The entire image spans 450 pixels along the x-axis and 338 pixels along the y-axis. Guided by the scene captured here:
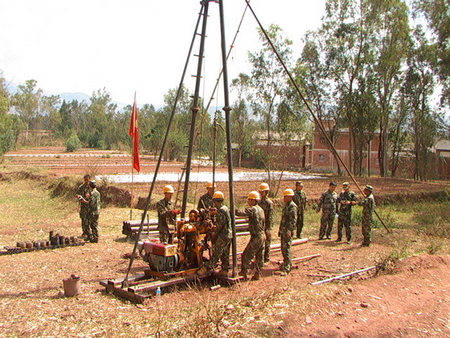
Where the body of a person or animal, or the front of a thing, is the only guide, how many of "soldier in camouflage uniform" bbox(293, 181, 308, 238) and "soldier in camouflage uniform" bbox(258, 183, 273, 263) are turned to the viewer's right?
0

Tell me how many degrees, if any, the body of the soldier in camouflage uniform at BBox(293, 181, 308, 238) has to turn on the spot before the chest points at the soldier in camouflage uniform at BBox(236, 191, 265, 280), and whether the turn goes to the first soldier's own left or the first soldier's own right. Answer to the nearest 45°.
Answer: approximately 45° to the first soldier's own left

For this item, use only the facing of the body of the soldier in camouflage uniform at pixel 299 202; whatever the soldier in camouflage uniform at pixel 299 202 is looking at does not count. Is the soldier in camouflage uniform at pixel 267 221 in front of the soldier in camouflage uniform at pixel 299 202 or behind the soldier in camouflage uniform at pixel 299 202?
in front

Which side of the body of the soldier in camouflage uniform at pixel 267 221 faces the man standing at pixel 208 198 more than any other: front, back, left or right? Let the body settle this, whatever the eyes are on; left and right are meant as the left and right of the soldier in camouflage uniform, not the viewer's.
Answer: front

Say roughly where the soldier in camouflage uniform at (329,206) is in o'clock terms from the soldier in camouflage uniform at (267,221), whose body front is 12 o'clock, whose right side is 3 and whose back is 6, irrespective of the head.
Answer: the soldier in camouflage uniform at (329,206) is roughly at 4 o'clock from the soldier in camouflage uniform at (267,221).

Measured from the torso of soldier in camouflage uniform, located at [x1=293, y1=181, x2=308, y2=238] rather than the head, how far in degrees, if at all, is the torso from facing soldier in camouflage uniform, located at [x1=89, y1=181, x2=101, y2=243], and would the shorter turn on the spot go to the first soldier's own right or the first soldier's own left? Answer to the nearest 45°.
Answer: approximately 45° to the first soldier's own right

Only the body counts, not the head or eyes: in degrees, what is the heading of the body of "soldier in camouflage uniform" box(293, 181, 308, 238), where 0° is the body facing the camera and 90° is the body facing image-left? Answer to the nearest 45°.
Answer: approximately 45°

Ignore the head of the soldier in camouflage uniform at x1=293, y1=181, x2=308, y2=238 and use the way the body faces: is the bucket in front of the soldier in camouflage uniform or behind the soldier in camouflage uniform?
in front

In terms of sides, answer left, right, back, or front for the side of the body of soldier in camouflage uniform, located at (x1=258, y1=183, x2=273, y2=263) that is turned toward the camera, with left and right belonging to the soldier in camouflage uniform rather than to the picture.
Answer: left

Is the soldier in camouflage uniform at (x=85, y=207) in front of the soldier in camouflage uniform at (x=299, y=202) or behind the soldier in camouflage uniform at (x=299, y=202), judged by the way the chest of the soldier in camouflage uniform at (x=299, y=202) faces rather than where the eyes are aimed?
in front

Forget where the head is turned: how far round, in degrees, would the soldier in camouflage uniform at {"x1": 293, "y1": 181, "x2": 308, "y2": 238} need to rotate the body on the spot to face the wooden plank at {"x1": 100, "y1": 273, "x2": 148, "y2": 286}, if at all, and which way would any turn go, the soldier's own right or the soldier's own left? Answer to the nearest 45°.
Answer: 0° — they already face it

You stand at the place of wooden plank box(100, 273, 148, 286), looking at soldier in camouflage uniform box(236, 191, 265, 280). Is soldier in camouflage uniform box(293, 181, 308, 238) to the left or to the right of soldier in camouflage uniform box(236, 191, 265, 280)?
left
